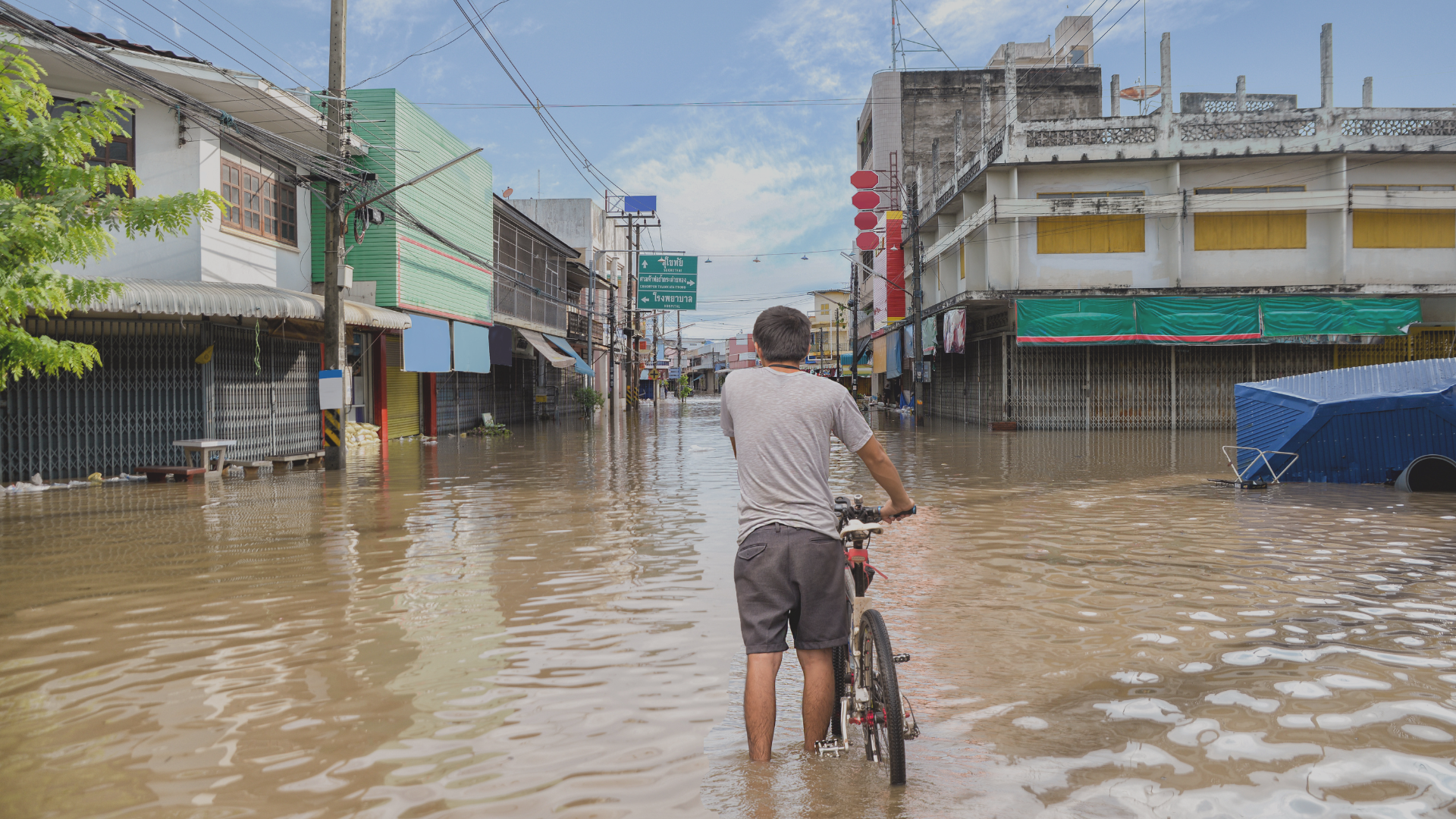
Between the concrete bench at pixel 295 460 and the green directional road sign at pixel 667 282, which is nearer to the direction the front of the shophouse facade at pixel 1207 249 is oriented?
the concrete bench

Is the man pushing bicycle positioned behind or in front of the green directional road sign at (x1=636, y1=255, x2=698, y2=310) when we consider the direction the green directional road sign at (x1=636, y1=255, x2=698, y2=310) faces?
in front

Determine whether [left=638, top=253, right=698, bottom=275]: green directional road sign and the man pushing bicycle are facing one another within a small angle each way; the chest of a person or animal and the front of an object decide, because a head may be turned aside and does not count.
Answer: yes

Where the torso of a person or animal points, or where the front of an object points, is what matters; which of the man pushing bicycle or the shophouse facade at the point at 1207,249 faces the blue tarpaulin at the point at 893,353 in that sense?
the man pushing bicycle

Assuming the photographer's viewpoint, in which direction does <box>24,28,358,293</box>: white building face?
facing the viewer and to the right of the viewer

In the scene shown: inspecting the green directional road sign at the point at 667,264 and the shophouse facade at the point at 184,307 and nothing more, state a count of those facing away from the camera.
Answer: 0

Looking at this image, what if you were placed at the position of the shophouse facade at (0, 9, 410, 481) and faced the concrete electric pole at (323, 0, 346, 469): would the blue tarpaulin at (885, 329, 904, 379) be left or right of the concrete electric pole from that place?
left

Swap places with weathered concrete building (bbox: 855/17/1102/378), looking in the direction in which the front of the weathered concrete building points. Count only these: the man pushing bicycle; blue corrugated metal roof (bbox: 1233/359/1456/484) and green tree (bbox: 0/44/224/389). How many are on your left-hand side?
3

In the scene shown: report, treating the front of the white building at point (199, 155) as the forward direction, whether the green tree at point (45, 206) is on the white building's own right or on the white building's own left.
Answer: on the white building's own right

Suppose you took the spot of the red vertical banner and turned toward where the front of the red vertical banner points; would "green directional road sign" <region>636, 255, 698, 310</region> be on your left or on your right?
on your right

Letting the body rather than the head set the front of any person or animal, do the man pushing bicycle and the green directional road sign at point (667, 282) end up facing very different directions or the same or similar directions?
very different directions

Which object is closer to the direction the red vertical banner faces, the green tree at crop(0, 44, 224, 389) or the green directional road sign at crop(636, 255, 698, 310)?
the green tree

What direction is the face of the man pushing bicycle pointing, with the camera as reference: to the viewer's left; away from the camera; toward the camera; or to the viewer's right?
away from the camera

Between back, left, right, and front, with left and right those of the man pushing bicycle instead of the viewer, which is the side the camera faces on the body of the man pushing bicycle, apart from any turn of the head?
back

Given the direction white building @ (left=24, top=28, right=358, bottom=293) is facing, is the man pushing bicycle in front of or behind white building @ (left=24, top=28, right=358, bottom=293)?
in front

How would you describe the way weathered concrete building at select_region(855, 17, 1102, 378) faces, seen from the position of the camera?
facing to the left of the viewer
